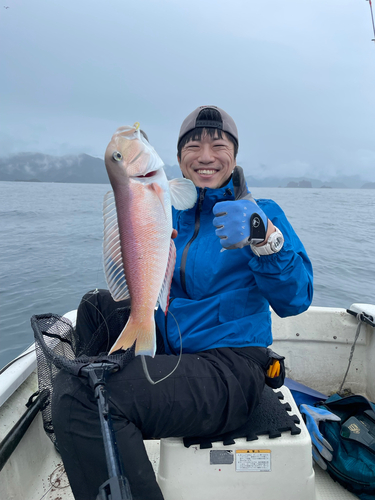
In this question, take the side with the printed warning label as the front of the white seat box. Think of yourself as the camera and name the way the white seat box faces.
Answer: facing the viewer

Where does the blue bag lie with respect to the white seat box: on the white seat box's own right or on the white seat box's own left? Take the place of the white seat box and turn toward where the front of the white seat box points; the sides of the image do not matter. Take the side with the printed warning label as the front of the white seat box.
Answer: on the white seat box's own left

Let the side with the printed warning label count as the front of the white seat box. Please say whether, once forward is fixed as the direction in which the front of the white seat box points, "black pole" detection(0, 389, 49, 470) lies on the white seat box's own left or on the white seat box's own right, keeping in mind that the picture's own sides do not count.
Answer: on the white seat box's own right

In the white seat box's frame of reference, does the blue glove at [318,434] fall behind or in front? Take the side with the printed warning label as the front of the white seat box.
behind
